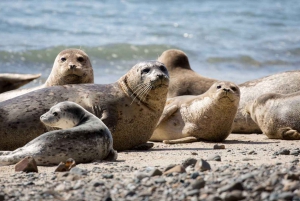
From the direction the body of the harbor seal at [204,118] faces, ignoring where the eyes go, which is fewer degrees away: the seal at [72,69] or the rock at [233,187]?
the rock

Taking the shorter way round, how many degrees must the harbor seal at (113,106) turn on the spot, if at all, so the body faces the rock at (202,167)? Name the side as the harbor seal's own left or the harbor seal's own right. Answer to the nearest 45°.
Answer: approximately 90° to the harbor seal's own right

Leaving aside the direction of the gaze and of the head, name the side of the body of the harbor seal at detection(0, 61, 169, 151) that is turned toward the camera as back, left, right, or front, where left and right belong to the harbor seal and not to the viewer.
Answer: right
